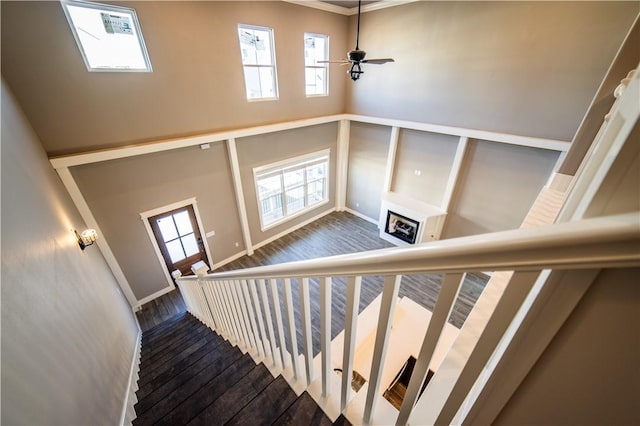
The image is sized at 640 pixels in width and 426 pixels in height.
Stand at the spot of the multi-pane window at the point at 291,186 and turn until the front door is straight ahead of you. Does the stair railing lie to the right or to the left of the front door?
left

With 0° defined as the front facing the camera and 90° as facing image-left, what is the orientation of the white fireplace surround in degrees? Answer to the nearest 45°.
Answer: approximately 45°

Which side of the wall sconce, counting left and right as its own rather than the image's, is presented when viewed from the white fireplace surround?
front

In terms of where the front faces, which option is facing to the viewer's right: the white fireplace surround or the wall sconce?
the wall sconce

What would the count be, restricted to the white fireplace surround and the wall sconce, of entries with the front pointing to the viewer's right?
1

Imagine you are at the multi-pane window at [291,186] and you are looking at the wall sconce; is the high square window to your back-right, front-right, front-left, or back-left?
front-right

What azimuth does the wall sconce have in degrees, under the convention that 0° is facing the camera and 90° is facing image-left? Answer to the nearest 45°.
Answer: approximately 270°

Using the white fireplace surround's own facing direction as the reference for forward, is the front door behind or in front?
in front

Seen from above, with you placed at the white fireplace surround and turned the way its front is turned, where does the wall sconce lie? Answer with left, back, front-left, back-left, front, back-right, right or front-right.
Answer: front

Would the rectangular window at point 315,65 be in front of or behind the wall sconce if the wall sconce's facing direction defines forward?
in front

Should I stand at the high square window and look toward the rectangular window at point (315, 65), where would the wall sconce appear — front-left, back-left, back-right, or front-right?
back-right
